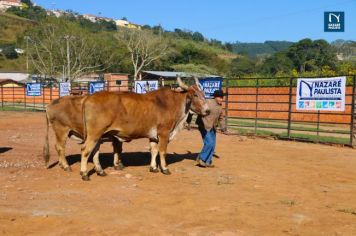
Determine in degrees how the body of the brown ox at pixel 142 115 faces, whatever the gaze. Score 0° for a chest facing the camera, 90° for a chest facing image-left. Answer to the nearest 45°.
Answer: approximately 270°

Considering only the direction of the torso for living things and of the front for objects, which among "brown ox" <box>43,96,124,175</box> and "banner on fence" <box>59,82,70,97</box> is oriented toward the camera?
the banner on fence

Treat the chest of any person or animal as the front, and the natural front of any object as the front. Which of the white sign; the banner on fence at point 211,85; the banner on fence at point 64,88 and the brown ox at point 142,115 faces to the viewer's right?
the brown ox

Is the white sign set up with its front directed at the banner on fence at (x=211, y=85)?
no

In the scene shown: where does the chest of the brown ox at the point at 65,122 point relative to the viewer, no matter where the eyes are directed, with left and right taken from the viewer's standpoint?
facing to the right of the viewer

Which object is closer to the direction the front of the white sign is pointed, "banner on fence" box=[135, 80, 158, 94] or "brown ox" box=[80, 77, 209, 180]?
the brown ox

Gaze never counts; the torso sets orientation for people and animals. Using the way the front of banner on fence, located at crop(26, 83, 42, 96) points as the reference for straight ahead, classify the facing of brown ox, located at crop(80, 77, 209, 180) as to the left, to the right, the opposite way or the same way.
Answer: to the left

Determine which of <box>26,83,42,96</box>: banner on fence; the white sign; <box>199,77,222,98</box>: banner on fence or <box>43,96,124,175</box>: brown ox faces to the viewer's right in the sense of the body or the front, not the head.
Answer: the brown ox

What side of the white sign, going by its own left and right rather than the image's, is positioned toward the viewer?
front

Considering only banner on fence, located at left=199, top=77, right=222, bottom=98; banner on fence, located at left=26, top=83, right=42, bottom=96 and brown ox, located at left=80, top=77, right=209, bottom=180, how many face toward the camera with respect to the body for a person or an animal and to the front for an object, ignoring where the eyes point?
2

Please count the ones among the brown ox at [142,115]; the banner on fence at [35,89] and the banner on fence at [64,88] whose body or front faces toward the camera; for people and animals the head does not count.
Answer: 2

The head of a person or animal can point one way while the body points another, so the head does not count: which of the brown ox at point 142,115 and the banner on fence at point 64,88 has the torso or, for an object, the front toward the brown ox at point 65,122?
the banner on fence

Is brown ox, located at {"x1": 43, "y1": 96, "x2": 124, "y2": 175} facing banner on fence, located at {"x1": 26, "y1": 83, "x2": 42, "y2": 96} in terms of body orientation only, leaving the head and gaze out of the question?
no

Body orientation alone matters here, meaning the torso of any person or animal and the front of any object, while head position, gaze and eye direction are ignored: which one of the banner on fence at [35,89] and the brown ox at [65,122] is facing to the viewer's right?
the brown ox

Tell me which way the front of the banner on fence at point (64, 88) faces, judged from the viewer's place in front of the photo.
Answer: facing the viewer
